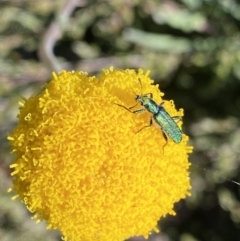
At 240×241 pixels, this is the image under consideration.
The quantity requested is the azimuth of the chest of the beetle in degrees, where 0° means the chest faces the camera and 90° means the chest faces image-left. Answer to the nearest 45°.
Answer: approximately 135°
